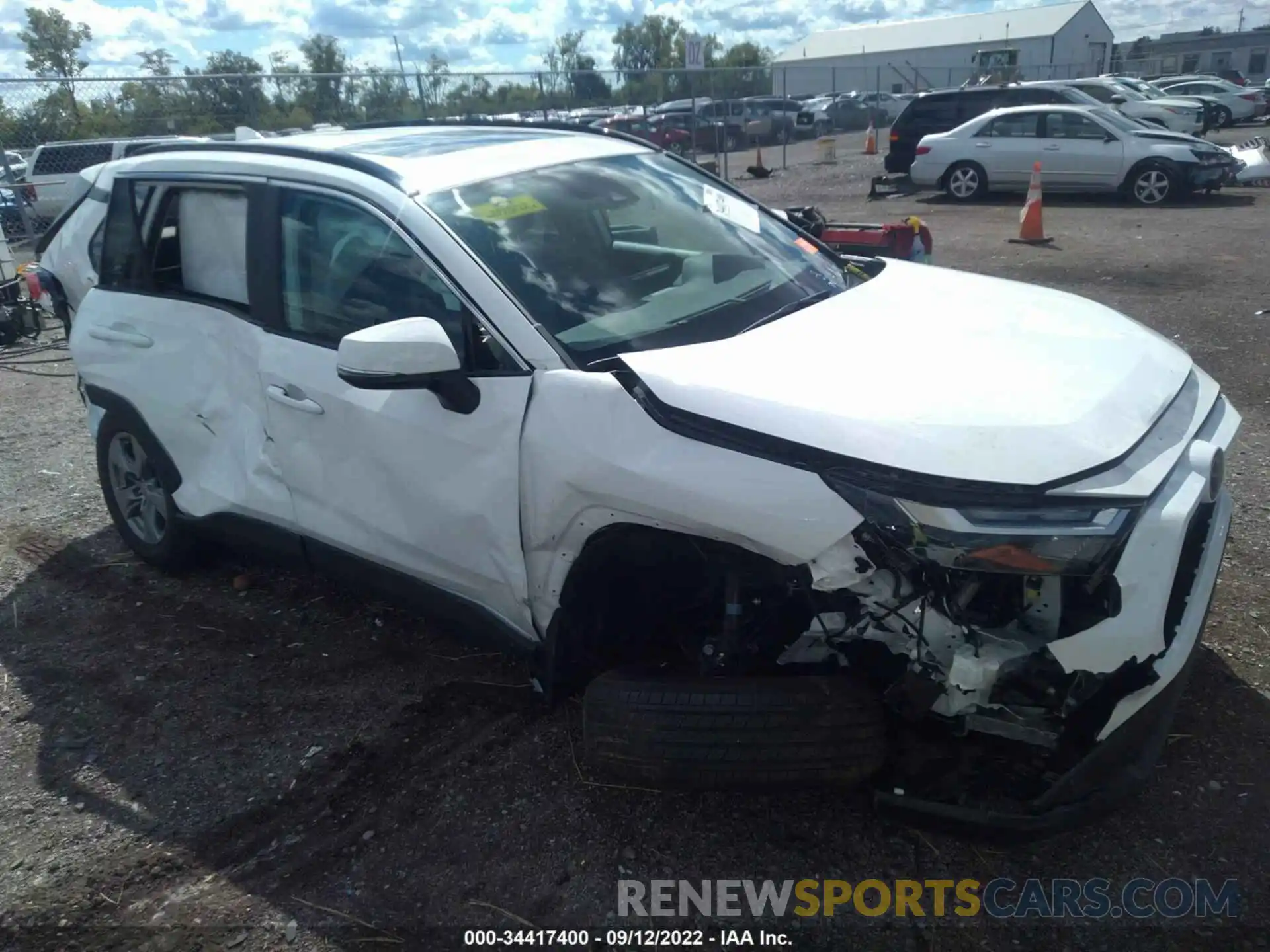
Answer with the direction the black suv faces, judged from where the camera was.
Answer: facing to the right of the viewer

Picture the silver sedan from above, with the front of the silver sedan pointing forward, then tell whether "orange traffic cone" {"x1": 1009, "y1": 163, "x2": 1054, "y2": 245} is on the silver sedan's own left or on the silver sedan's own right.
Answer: on the silver sedan's own right

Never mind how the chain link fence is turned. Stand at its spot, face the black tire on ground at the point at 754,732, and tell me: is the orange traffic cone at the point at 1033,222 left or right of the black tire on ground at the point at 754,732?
left

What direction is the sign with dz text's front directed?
toward the camera

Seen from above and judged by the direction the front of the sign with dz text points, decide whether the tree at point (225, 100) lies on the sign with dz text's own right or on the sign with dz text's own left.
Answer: on the sign with dz text's own right

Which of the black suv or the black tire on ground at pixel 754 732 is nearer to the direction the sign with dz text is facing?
the black tire on ground

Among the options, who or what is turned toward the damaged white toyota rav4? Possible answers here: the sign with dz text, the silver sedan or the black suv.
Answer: the sign with dz text

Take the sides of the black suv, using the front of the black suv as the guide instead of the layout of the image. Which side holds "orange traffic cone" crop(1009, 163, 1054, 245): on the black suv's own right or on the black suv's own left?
on the black suv's own right

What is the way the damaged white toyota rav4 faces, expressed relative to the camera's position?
facing the viewer and to the right of the viewer

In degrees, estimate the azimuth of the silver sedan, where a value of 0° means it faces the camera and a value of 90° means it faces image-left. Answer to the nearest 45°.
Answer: approximately 270°

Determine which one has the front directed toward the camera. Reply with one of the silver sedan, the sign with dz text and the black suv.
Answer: the sign with dz text

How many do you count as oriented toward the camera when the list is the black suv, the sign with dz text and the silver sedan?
1

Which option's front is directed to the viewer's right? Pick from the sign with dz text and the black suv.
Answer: the black suv

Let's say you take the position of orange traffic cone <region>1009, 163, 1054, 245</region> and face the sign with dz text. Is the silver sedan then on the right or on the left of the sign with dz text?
right
